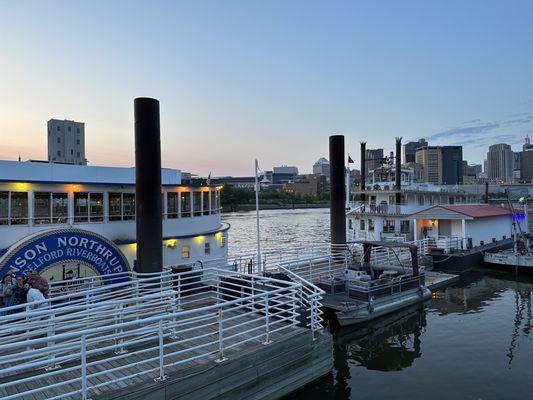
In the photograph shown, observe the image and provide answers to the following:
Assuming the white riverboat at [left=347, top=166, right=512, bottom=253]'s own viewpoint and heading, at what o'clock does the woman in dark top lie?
The woman in dark top is roughly at 11 o'clock from the white riverboat.

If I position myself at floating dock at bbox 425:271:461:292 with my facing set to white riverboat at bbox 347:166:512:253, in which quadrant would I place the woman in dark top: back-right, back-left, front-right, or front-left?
back-left

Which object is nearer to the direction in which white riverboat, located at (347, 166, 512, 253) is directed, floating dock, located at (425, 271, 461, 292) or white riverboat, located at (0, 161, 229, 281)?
the white riverboat

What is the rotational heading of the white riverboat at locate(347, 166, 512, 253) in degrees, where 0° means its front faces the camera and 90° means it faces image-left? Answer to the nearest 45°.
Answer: approximately 45°

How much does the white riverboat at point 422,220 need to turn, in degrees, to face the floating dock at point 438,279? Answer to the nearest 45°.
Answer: approximately 45° to its left

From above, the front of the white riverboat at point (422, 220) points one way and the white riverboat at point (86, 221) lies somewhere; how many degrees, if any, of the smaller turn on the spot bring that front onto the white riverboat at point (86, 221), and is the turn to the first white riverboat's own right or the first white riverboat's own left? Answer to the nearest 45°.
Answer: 0° — it already faces it
